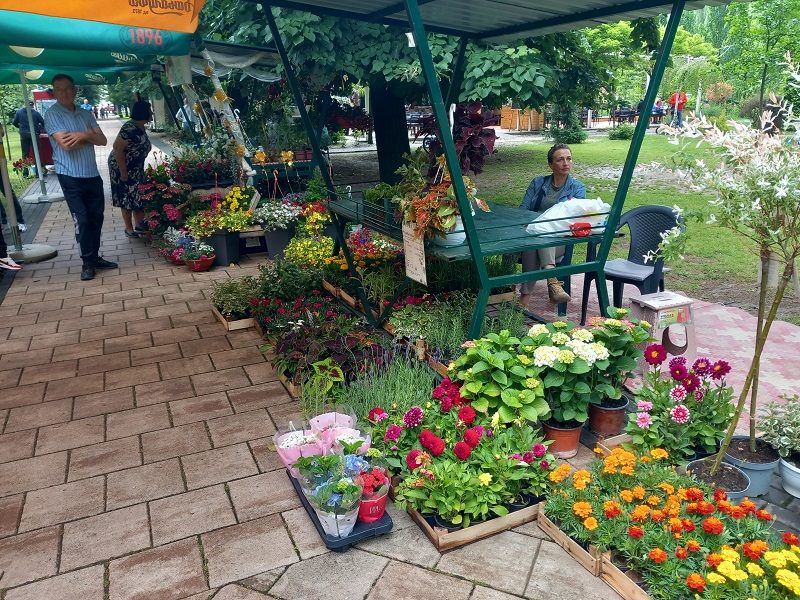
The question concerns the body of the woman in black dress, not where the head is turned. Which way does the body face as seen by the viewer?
to the viewer's right

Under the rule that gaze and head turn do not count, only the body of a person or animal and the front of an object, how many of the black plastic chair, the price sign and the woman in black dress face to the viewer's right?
1

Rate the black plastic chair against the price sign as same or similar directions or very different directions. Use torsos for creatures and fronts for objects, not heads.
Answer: same or similar directions

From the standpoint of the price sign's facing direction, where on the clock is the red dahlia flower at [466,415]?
The red dahlia flower is roughly at 10 o'clock from the price sign.

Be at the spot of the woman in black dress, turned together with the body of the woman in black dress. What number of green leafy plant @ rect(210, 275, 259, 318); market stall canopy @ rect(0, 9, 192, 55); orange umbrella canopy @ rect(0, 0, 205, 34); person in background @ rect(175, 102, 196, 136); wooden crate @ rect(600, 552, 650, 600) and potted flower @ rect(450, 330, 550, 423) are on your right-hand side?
5

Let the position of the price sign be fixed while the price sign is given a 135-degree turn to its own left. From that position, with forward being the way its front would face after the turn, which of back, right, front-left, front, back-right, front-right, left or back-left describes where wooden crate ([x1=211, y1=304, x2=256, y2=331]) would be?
back-left

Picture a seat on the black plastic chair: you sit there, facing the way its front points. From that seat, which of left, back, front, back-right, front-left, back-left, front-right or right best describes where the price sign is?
front

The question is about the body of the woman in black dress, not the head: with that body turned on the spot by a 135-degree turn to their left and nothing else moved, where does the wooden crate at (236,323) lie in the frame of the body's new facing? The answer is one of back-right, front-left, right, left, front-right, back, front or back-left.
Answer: back-left

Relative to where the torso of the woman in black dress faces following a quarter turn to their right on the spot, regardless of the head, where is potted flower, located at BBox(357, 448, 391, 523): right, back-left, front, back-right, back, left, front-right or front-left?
front

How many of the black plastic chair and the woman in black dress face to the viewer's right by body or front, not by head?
1

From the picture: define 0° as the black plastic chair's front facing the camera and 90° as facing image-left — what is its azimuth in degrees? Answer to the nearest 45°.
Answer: approximately 45°

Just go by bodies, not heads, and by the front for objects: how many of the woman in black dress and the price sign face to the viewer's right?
1

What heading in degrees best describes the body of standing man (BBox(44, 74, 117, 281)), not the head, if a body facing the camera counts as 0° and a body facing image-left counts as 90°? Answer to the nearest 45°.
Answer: approximately 315°

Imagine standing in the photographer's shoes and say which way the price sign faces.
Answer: facing the viewer and to the left of the viewer

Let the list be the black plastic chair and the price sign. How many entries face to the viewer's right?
0
